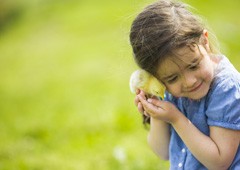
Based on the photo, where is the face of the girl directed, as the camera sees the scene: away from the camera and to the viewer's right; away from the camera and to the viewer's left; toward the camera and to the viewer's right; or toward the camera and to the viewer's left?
toward the camera and to the viewer's left

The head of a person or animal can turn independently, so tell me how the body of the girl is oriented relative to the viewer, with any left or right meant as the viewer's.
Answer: facing the viewer and to the left of the viewer
